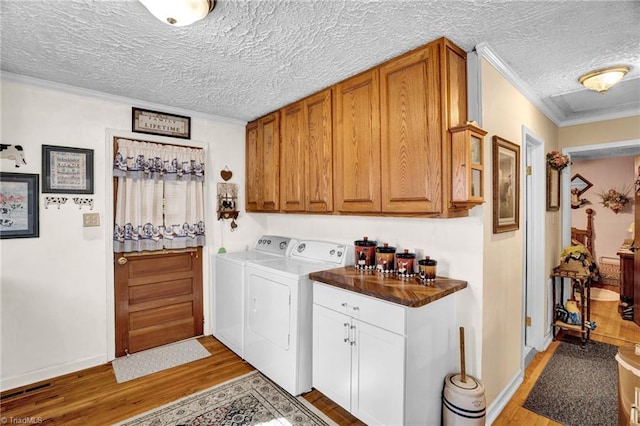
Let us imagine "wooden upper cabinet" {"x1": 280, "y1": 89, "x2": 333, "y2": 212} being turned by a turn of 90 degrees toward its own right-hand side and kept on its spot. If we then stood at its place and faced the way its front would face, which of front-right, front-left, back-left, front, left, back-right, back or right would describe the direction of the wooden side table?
back-right

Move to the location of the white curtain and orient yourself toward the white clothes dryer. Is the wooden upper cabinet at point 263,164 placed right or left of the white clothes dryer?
left

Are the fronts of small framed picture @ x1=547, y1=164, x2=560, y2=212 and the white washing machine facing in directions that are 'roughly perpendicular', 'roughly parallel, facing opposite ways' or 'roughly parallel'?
roughly perpendicular

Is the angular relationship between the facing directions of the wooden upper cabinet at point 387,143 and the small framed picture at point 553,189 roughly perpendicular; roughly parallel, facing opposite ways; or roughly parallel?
roughly perpendicular
